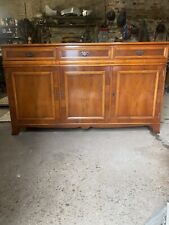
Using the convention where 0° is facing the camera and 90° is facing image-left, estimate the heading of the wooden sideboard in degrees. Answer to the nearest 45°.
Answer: approximately 0°
